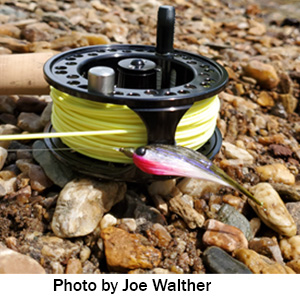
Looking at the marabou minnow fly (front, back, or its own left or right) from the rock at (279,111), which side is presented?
right

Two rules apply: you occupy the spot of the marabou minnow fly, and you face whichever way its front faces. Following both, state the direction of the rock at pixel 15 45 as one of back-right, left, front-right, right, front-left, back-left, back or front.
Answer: front-right

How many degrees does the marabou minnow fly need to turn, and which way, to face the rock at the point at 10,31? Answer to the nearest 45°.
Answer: approximately 45° to its right

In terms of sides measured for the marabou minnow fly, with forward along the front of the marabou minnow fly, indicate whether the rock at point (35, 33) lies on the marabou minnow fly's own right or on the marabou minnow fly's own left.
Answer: on the marabou minnow fly's own right

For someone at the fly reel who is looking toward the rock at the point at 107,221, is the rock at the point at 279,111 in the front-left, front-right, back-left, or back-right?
back-left

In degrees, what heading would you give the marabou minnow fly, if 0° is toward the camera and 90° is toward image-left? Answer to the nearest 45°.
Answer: approximately 90°
